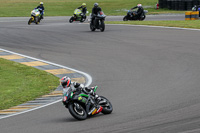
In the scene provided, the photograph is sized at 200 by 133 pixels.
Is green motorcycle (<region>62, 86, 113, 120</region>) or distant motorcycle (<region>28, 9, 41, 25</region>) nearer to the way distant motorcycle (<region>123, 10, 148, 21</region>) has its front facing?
the distant motorcycle

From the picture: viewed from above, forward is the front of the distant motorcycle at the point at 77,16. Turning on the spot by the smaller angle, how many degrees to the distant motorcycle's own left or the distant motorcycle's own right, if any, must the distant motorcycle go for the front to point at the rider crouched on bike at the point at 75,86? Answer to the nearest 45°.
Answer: approximately 45° to the distant motorcycle's own left

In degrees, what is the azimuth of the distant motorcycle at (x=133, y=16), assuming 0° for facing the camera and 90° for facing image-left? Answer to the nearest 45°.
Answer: approximately 90°

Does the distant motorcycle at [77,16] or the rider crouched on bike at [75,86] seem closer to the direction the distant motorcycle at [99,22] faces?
the rider crouched on bike

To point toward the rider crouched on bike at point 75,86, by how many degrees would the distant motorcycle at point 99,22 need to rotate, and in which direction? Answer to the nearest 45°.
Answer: approximately 45° to its right

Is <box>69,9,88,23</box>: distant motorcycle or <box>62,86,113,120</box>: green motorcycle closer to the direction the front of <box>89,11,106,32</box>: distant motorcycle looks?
the green motorcycle

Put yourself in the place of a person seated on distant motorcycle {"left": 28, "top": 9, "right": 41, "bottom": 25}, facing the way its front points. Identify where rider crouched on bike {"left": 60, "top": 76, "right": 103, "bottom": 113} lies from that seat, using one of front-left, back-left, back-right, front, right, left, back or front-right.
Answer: front-left

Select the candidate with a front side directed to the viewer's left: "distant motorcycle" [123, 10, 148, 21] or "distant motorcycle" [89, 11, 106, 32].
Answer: "distant motorcycle" [123, 10, 148, 21]

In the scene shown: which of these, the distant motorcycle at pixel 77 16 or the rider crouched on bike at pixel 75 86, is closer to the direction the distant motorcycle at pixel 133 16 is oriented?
the distant motorcycle

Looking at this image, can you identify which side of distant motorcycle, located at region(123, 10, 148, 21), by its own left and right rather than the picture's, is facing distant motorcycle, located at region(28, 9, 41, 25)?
front

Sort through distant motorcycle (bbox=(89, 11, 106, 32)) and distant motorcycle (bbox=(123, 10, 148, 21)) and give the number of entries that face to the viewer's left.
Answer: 1

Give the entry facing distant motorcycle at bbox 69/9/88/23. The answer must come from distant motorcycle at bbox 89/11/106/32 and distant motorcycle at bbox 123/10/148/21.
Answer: distant motorcycle at bbox 123/10/148/21

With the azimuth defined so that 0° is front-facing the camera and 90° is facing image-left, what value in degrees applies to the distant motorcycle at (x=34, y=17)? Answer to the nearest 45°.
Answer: approximately 45°

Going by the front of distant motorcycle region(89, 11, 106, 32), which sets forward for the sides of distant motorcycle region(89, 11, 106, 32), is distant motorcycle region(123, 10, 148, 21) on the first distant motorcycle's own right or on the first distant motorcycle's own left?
on the first distant motorcycle's own left

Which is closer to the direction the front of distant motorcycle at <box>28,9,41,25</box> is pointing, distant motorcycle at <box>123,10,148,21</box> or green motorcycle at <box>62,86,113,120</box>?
the green motorcycle

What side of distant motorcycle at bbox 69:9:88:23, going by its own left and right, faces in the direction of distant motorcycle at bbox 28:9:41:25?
front

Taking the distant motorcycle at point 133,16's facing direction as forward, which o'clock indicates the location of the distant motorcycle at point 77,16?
the distant motorcycle at point 77,16 is roughly at 12 o'clock from the distant motorcycle at point 133,16.

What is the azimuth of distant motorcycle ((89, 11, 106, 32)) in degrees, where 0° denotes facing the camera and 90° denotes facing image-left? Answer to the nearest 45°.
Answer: approximately 315°
